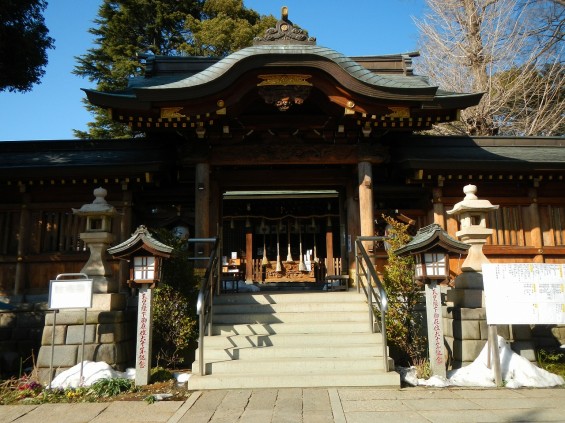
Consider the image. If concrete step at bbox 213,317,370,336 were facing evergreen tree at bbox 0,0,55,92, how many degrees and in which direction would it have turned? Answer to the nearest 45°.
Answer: approximately 90° to its right

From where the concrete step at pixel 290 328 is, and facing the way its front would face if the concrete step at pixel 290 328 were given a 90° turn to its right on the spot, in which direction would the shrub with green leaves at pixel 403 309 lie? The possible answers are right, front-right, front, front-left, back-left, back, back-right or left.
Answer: back

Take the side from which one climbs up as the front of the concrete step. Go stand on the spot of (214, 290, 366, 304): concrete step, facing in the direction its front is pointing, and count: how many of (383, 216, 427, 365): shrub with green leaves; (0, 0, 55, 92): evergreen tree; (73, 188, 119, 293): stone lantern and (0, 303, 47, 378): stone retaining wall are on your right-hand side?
3

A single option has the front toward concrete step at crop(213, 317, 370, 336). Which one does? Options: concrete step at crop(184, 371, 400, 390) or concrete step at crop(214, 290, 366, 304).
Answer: concrete step at crop(214, 290, 366, 304)

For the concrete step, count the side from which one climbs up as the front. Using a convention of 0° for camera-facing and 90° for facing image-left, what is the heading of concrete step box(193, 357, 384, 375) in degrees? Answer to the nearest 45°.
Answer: approximately 0°

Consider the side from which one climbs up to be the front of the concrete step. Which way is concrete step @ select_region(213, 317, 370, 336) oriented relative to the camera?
toward the camera

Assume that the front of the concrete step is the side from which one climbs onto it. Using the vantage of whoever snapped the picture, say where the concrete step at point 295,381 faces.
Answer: facing the viewer

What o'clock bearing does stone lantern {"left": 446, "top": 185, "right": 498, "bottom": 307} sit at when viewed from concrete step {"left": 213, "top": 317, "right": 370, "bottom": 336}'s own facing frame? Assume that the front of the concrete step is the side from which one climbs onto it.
The stone lantern is roughly at 9 o'clock from the concrete step.

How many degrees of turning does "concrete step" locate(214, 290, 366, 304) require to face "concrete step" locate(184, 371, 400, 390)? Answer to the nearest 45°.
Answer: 0° — it already faces it

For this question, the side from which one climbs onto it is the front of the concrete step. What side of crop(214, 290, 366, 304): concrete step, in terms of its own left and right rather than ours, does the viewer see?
front

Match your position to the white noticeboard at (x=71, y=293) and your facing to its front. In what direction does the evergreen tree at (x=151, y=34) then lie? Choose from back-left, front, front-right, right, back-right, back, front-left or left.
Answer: back
